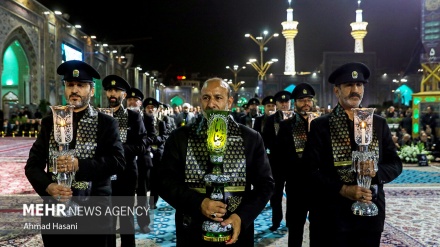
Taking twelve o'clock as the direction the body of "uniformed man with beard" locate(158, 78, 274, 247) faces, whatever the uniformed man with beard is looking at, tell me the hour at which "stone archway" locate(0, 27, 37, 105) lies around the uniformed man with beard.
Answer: The stone archway is roughly at 5 o'clock from the uniformed man with beard.

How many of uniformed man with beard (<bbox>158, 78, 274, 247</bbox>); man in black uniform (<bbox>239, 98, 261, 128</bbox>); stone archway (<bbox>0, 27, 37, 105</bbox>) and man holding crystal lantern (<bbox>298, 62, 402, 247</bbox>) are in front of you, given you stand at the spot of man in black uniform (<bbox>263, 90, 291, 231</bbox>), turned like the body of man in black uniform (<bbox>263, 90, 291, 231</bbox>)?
2

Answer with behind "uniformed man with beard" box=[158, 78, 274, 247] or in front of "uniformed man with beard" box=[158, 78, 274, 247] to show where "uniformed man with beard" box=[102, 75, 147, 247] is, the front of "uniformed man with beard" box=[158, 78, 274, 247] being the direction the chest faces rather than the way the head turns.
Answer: behind

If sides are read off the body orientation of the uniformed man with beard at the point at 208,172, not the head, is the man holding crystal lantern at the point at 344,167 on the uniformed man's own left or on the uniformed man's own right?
on the uniformed man's own left

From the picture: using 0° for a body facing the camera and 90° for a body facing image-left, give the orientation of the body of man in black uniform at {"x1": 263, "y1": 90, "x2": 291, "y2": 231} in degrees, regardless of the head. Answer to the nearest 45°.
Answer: approximately 0°

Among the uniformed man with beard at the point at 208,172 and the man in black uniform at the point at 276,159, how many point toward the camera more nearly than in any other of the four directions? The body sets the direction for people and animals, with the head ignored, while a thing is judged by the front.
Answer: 2

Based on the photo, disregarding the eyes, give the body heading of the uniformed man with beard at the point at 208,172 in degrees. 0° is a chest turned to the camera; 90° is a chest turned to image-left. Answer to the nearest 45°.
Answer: approximately 0°

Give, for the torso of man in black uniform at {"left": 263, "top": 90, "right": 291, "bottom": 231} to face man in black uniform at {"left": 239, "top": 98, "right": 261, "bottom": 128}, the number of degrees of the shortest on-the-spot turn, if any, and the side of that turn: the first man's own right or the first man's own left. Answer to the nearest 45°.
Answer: approximately 180°

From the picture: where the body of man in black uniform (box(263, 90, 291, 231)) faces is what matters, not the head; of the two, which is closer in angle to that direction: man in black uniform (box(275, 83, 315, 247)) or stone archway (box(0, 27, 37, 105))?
the man in black uniform
